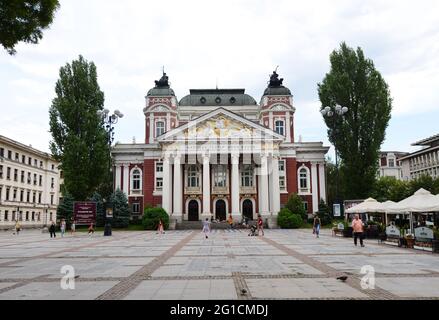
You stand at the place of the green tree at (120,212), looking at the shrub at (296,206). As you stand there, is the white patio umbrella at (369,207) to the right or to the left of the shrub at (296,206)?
right

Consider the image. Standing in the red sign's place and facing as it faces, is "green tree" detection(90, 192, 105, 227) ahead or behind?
behind

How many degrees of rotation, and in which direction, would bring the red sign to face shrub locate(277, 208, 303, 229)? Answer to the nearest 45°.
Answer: approximately 90° to its left

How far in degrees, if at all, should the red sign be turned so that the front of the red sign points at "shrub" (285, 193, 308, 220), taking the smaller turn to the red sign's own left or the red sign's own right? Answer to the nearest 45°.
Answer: approximately 90° to the red sign's own left

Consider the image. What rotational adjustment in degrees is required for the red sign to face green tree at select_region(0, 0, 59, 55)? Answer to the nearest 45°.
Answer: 0° — it already faces it

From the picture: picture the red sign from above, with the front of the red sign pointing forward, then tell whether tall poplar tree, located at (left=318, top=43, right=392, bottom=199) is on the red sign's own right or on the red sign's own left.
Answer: on the red sign's own left

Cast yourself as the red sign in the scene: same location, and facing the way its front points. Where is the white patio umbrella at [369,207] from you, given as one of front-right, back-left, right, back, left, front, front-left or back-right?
front-left

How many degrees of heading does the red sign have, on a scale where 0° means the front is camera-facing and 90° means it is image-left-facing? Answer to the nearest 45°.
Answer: approximately 0°
